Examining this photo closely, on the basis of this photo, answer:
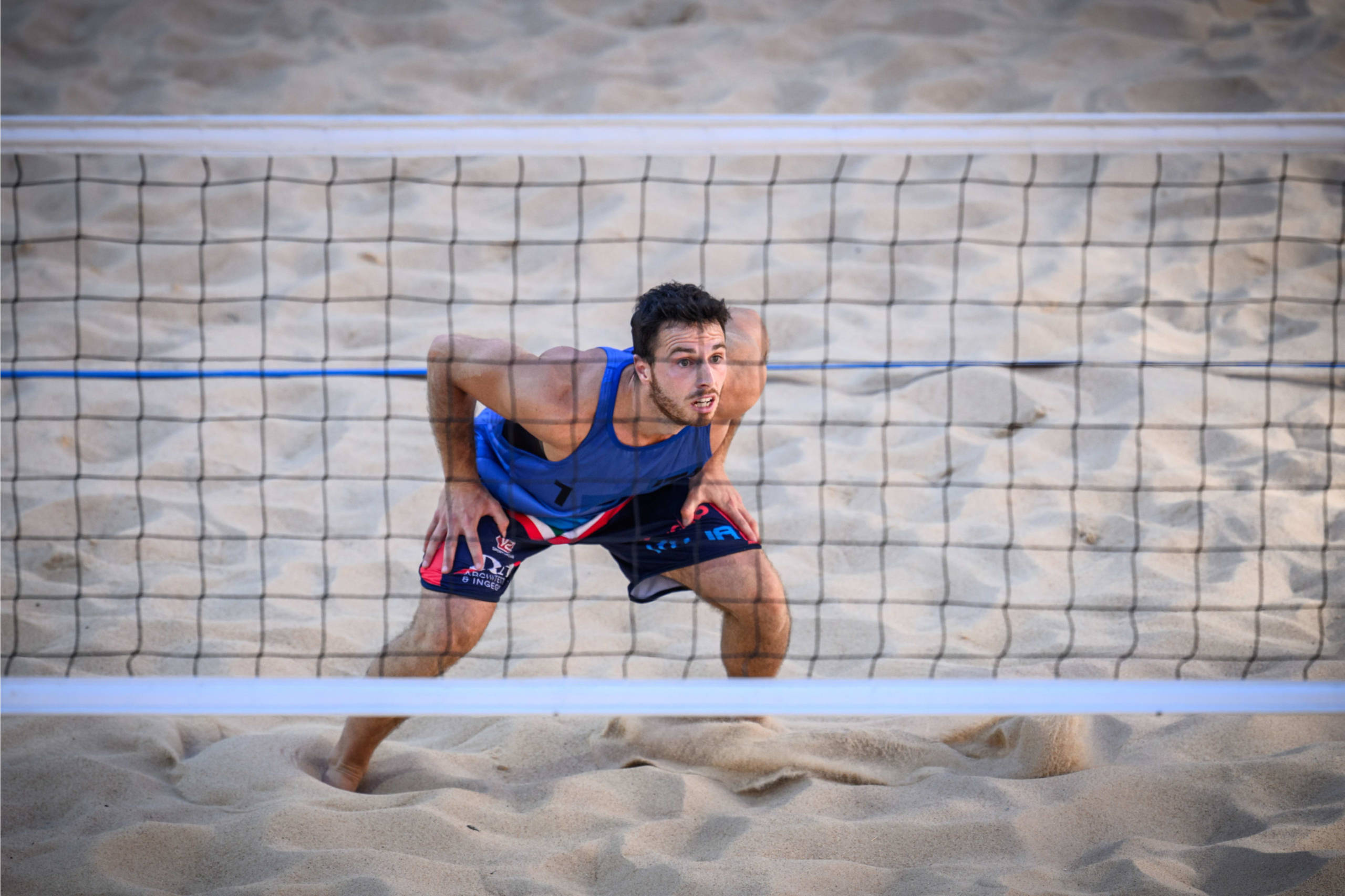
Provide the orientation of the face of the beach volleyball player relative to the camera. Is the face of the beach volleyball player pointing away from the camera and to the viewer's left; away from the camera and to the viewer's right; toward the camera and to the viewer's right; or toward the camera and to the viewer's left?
toward the camera and to the viewer's right

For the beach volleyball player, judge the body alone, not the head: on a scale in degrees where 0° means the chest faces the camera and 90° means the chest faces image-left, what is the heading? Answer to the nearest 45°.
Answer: approximately 315°
